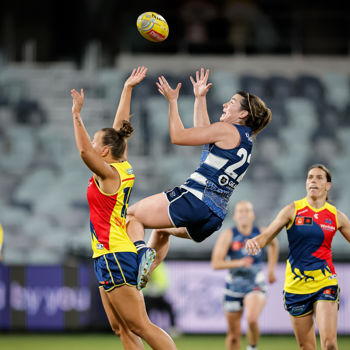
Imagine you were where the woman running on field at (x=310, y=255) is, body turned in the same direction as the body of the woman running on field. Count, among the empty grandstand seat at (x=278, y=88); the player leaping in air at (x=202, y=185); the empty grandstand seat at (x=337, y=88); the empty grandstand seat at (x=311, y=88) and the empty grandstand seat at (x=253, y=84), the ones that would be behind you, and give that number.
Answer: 4

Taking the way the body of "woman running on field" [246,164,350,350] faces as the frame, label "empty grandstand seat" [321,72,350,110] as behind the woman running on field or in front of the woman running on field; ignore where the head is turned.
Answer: behind

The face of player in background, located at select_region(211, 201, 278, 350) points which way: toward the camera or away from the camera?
toward the camera

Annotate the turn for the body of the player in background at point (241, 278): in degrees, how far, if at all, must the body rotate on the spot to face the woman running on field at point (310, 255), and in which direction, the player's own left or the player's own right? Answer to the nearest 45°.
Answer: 0° — they already face them

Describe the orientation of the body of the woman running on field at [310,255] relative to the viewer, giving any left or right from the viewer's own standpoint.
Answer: facing the viewer

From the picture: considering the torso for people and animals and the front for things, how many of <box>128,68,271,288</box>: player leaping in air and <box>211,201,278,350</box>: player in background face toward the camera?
1

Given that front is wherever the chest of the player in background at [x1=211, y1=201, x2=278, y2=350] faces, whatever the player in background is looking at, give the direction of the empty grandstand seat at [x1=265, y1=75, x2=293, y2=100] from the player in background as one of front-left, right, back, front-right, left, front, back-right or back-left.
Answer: back

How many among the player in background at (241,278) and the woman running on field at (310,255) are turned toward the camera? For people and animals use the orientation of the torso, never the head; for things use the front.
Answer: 2

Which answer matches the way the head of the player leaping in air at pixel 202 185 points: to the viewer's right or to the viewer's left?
to the viewer's left

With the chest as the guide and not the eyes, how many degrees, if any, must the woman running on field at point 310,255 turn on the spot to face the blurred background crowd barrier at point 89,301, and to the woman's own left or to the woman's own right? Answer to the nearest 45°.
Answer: approximately 135° to the woman's own right

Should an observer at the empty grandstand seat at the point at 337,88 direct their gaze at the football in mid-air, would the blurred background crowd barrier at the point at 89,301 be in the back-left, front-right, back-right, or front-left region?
front-right

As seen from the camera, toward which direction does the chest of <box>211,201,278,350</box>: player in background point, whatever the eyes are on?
toward the camera

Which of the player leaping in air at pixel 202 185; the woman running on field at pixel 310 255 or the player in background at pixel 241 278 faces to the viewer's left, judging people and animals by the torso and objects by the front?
the player leaping in air

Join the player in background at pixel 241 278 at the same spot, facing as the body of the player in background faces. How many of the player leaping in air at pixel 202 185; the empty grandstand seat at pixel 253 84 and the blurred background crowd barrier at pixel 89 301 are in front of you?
1

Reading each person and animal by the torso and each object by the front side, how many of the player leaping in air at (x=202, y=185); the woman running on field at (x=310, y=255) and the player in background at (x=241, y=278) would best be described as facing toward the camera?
2

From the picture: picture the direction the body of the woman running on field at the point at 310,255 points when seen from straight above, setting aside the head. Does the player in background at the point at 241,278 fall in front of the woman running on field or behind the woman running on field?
behind

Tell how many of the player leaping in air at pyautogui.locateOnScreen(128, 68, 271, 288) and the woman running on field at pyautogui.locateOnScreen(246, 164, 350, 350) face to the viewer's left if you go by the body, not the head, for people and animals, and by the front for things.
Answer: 1
